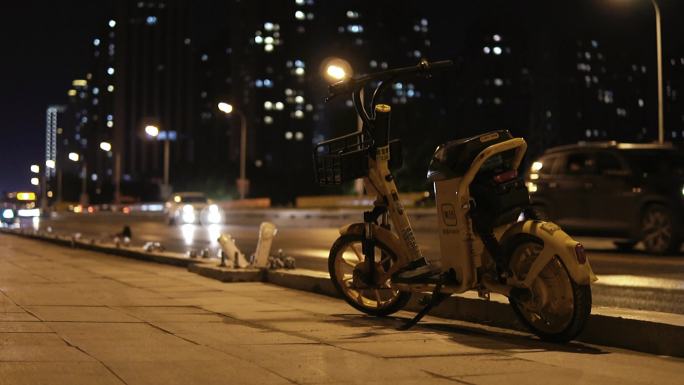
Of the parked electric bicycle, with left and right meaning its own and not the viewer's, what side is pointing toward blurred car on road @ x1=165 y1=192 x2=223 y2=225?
front

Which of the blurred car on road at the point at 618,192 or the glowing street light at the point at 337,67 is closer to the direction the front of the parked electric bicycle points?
the glowing street light

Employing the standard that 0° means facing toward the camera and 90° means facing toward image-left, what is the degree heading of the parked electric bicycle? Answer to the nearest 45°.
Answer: approximately 135°

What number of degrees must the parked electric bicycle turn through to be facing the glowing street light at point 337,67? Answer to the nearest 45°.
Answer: approximately 45° to its right

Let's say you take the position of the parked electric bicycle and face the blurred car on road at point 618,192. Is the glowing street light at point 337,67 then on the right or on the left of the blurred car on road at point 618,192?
left

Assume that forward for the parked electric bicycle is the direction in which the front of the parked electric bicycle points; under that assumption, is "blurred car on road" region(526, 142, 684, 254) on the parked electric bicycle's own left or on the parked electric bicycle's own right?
on the parked electric bicycle's own right
